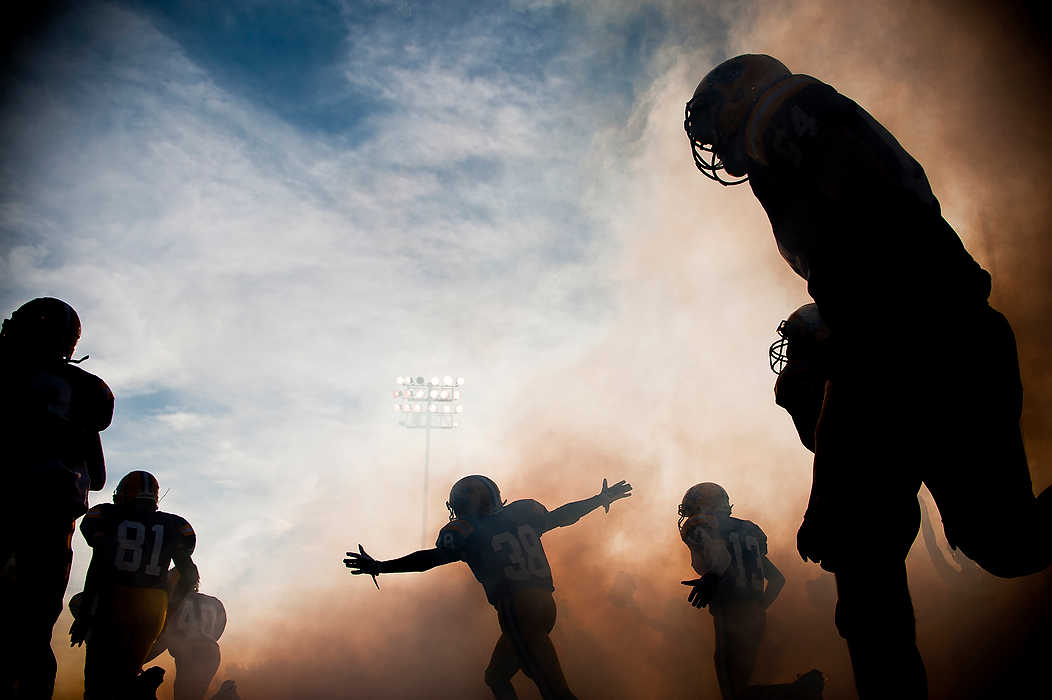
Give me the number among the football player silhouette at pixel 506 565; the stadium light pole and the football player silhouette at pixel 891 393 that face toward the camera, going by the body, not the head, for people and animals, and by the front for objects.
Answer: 1

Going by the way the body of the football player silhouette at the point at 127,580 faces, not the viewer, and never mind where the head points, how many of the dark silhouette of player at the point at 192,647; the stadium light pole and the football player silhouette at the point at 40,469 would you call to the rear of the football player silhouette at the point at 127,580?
1

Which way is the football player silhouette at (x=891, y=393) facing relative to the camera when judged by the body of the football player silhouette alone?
to the viewer's left

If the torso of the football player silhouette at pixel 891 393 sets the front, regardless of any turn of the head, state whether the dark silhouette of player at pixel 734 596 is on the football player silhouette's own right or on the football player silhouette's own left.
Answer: on the football player silhouette's own right

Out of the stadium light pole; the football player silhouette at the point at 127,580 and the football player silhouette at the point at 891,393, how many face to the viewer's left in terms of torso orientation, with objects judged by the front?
1

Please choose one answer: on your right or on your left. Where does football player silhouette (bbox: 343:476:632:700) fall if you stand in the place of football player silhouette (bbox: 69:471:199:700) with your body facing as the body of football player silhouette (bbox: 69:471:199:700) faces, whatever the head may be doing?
on your right
